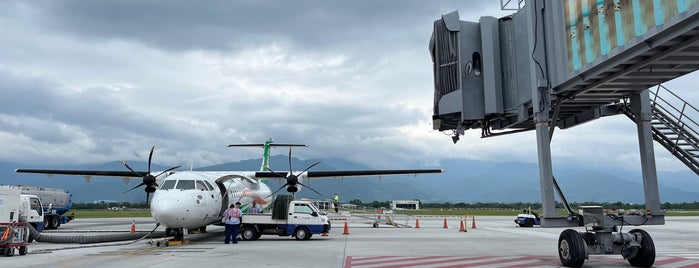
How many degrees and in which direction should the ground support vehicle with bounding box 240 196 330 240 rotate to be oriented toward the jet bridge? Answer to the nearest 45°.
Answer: approximately 45° to its right

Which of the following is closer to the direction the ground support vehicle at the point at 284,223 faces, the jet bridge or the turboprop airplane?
the jet bridge

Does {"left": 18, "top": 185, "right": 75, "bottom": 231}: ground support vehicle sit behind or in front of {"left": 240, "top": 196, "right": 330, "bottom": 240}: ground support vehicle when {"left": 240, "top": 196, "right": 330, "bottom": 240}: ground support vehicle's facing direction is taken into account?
behind

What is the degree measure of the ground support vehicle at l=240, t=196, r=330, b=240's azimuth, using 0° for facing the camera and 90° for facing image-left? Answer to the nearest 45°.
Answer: approximately 270°

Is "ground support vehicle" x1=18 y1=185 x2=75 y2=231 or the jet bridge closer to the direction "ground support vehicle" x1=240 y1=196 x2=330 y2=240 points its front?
the jet bridge

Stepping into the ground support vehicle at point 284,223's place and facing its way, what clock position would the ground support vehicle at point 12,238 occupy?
the ground support vehicle at point 12,238 is roughly at 5 o'clock from the ground support vehicle at point 284,223.

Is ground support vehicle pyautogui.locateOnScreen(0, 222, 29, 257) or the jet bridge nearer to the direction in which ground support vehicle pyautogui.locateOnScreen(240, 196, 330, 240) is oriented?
the jet bridge

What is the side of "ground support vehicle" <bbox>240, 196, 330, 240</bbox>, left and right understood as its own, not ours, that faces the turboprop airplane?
left
